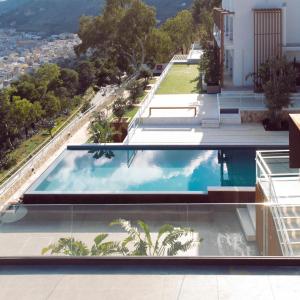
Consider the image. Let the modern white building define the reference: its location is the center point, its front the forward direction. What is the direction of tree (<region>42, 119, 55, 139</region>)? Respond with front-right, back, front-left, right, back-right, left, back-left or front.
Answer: front

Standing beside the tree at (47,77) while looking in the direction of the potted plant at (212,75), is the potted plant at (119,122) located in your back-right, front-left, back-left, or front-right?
front-right

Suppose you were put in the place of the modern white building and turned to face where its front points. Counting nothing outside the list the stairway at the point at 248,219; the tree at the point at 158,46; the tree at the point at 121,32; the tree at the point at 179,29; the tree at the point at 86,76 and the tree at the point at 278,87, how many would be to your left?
2

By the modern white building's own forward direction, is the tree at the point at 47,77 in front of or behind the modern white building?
in front

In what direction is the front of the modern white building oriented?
to the viewer's left

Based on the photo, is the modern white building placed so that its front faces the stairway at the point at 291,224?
no

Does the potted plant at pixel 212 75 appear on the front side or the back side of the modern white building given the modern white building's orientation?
on the front side

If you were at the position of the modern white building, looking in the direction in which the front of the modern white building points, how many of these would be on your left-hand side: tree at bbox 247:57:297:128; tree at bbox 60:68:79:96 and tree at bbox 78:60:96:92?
1

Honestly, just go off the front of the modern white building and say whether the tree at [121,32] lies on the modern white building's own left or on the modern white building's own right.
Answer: on the modern white building's own right

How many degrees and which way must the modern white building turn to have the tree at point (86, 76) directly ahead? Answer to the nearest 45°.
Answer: approximately 45° to its right

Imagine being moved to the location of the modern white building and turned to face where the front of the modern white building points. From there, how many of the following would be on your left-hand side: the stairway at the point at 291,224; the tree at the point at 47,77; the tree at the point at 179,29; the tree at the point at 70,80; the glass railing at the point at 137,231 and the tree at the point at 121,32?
2
